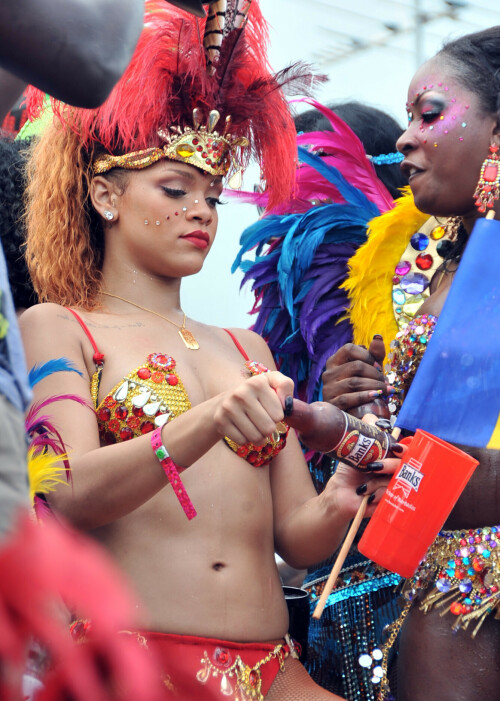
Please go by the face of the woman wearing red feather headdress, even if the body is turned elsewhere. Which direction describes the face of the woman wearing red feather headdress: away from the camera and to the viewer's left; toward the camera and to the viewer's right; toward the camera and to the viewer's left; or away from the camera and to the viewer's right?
toward the camera and to the viewer's right

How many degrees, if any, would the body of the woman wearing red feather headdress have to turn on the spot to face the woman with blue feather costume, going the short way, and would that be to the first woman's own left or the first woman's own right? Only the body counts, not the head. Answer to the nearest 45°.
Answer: approximately 90° to the first woman's own left

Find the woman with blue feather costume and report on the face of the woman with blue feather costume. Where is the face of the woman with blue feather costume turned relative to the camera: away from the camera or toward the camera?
away from the camera

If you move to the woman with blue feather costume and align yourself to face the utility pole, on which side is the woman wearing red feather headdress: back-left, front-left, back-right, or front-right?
back-left

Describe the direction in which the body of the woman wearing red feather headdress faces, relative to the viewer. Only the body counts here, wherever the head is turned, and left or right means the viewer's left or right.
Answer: facing the viewer and to the right of the viewer

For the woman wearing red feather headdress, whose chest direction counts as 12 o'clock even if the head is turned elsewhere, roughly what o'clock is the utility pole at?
The utility pole is roughly at 8 o'clock from the woman wearing red feather headdress.

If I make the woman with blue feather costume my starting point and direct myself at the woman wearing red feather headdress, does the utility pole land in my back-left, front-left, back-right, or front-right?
back-right
